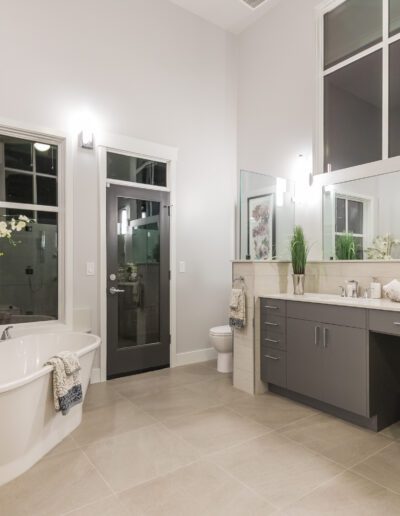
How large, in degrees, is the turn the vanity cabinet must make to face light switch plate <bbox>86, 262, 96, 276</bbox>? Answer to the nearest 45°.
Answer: approximately 45° to its right

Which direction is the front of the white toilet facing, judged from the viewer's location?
facing the viewer and to the left of the viewer

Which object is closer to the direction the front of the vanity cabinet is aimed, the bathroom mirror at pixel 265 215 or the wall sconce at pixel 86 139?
the wall sconce

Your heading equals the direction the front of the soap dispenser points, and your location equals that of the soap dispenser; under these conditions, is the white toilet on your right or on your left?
on your right

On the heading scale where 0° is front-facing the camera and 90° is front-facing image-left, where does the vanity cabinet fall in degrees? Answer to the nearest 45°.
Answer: approximately 45°

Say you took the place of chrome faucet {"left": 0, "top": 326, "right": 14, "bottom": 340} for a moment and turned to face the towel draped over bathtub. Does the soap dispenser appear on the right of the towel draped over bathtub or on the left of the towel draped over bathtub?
left

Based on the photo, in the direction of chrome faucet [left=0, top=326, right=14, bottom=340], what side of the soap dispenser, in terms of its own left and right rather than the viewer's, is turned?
front

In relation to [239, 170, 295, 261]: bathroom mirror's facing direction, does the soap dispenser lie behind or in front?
in front

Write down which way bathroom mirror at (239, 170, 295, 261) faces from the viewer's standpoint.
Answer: facing the viewer and to the right of the viewer

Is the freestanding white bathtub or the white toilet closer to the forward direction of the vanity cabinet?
the freestanding white bathtub
